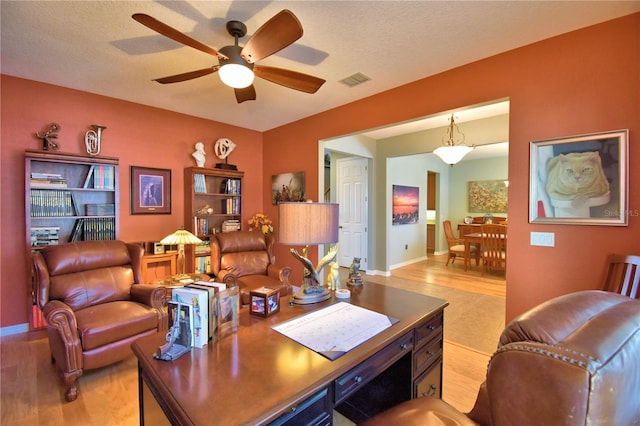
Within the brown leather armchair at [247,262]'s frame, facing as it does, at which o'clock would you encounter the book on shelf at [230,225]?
The book on shelf is roughly at 7 o'clock from the brown leather armchair.

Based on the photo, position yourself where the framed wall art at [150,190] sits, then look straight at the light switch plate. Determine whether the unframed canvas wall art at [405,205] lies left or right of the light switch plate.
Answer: left

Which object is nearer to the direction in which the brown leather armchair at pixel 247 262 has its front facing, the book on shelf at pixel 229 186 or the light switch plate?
the light switch plate

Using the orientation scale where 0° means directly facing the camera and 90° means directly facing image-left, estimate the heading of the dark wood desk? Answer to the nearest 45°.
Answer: approximately 315°

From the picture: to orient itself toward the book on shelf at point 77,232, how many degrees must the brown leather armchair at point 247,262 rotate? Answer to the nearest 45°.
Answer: approximately 135° to its right

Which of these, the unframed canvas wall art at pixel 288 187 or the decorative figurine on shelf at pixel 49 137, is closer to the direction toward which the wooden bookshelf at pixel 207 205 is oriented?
the unframed canvas wall art

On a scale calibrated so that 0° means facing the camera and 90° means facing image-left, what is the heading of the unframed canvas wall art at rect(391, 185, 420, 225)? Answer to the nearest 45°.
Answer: approximately 315°
